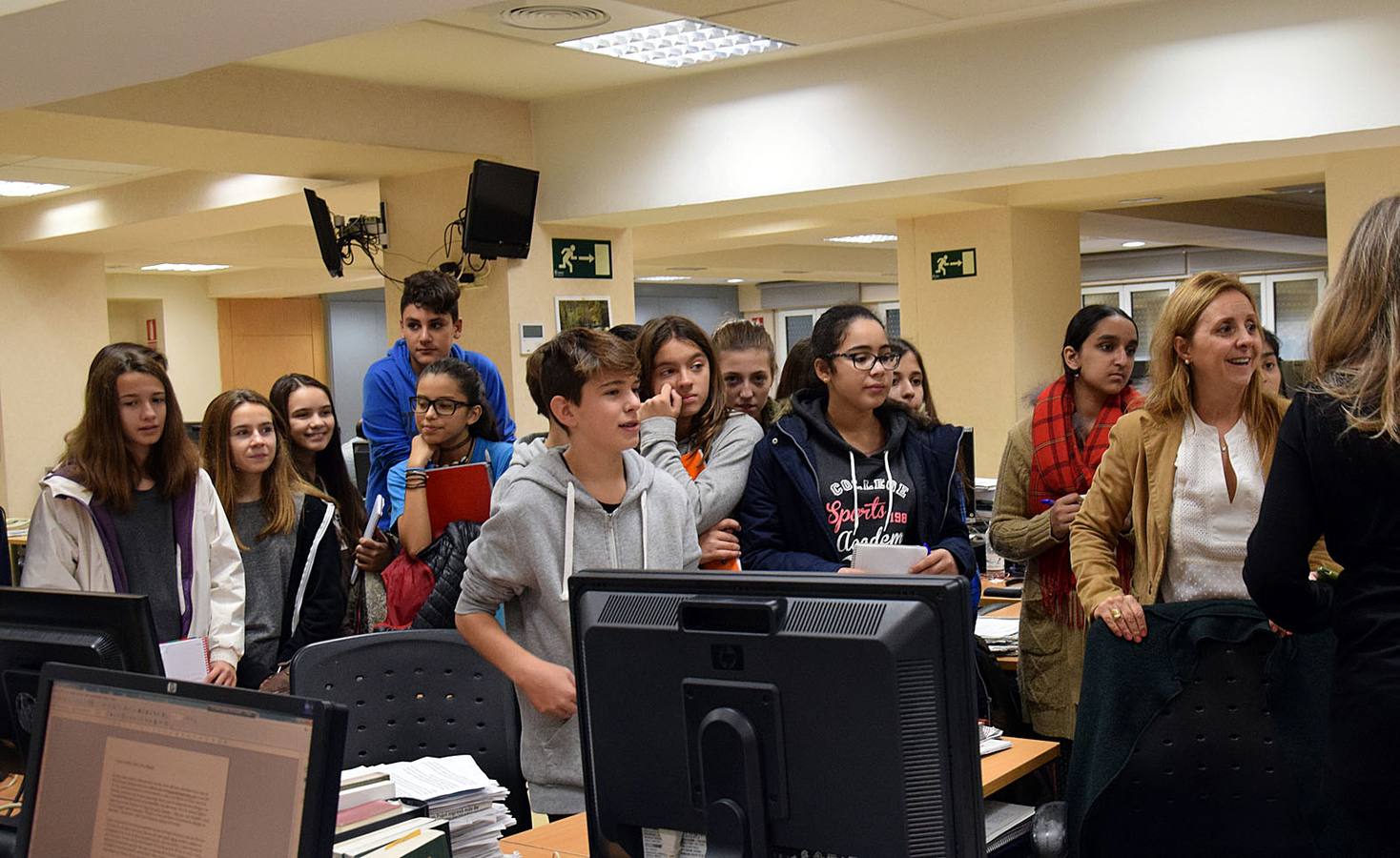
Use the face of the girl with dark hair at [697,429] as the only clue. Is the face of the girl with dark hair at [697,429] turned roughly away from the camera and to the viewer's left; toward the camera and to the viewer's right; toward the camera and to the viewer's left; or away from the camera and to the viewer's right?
toward the camera and to the viewer's right

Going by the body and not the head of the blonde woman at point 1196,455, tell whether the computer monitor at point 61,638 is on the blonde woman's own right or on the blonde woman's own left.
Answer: on the blonde woman's own right

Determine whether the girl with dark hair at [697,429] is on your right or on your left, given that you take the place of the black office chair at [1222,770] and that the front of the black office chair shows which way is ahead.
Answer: on your right

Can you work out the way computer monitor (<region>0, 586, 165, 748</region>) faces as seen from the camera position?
facing away from the viewer

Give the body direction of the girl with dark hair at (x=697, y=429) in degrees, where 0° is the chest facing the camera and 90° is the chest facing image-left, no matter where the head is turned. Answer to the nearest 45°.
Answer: approximately 0°

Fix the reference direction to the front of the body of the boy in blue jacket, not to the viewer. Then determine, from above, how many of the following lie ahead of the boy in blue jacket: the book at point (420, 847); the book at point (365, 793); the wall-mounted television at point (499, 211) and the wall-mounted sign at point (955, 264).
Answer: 2

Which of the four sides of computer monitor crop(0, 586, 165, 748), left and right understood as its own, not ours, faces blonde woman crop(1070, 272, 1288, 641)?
right

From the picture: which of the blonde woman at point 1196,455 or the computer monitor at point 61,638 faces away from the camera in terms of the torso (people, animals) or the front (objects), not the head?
the computer monitor
